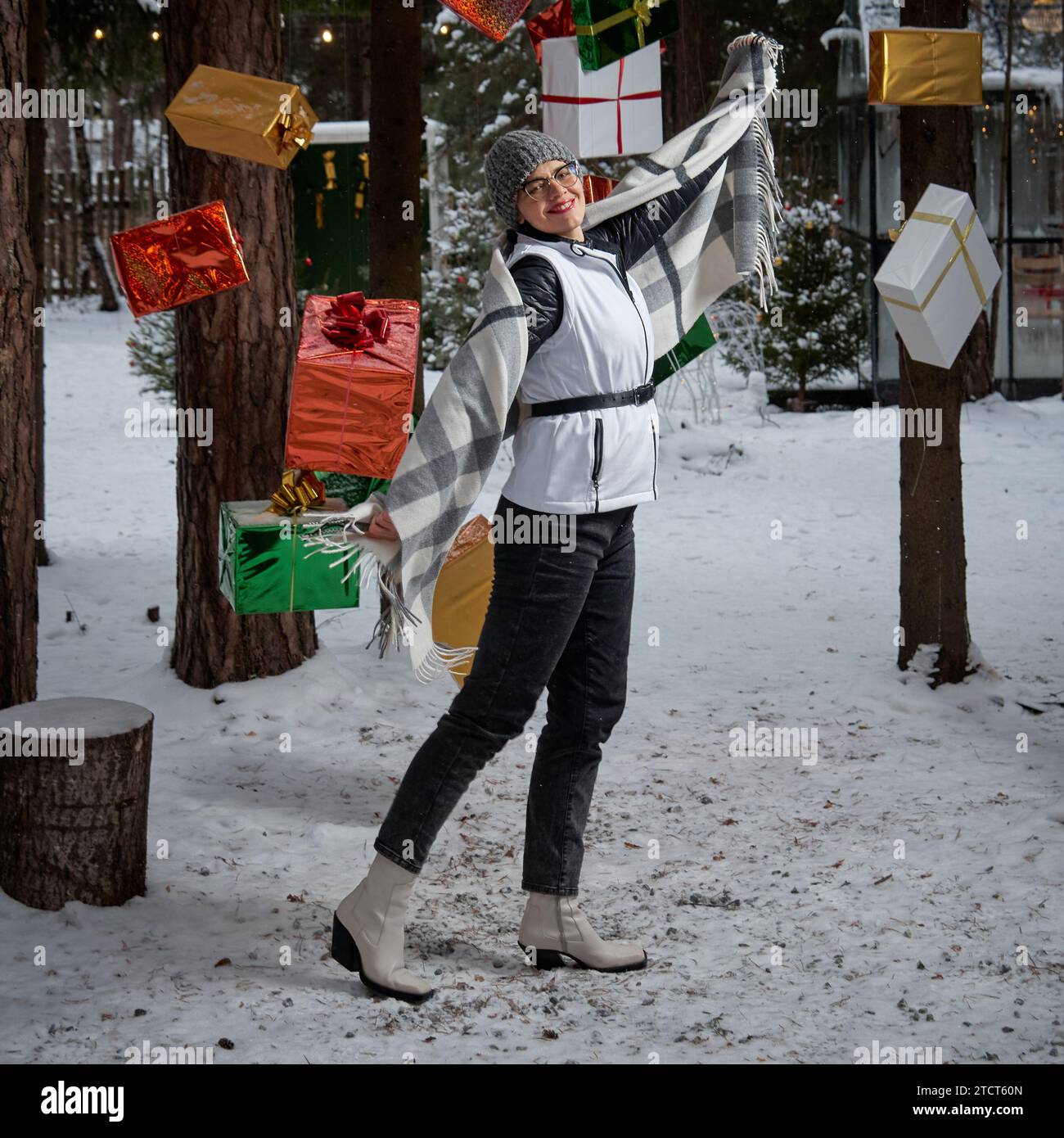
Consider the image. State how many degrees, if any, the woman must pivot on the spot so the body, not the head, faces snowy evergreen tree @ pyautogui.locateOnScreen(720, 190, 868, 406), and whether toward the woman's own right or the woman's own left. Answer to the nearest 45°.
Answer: approximately 135° to the woman's own left

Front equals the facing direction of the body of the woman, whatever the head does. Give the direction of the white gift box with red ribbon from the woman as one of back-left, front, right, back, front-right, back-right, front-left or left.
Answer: back-left

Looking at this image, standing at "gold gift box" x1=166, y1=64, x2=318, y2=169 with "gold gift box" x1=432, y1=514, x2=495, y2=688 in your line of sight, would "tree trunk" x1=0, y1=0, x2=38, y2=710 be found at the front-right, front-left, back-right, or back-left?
back-right

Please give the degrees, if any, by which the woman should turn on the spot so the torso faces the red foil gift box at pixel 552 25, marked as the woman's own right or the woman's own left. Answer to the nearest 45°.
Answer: approximately 135° to the woman's own left

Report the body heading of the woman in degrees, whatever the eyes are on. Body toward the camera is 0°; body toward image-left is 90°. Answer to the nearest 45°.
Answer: approximately 315°

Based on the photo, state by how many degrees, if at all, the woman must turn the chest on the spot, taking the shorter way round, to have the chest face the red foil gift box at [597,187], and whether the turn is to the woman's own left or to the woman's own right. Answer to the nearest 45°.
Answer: approximately 135° to the woman's own left
